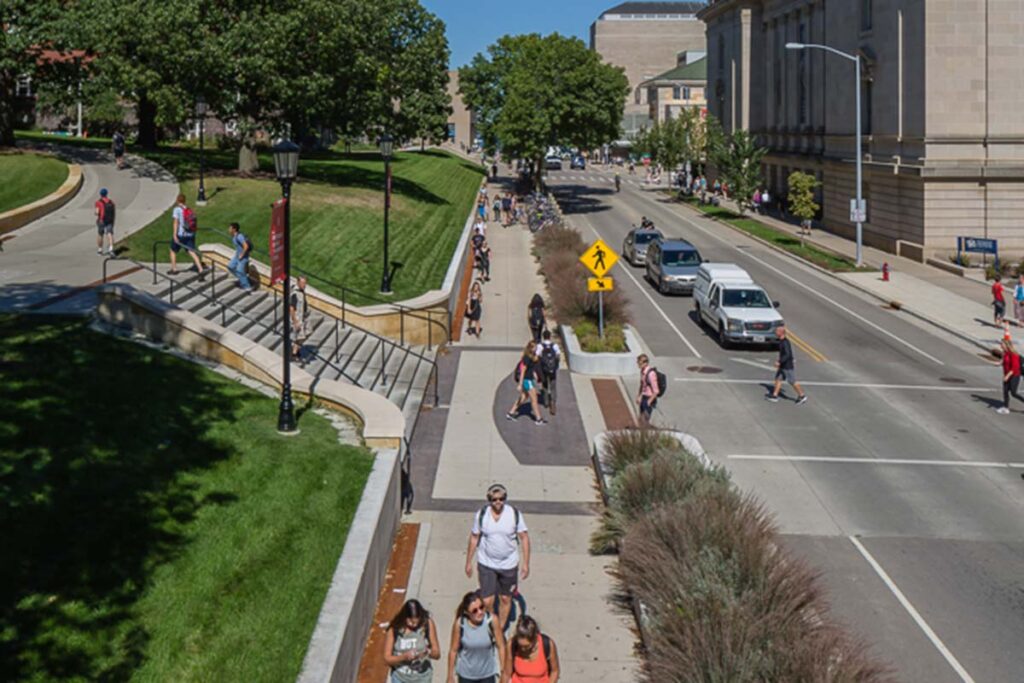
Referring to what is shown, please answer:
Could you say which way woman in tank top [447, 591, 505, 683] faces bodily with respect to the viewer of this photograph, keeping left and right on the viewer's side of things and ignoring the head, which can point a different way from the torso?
facing the viewer

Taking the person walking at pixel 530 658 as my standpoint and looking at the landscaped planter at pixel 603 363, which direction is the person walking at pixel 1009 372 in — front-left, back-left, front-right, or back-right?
front-right

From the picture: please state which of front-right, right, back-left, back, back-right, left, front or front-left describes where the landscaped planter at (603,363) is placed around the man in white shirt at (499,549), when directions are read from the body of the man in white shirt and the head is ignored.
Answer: back

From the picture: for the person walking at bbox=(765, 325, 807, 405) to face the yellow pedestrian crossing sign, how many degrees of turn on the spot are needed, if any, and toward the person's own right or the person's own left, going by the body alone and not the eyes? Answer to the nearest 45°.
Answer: approximately 45° to the person's own right

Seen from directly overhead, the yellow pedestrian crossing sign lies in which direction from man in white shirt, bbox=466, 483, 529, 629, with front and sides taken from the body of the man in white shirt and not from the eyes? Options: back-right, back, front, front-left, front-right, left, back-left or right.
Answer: back

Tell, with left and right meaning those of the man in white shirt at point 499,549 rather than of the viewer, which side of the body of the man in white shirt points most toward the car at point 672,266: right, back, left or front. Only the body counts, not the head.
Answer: back

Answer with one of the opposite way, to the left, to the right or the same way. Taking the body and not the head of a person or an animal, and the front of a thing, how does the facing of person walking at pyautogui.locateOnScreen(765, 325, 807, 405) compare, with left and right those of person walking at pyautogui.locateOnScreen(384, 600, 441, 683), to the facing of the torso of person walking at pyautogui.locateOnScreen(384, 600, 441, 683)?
to the right

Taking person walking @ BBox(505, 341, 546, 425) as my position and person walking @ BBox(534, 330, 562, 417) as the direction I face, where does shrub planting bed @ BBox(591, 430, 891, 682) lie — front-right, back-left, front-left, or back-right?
back-right

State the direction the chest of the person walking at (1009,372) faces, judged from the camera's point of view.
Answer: to the viewer's left

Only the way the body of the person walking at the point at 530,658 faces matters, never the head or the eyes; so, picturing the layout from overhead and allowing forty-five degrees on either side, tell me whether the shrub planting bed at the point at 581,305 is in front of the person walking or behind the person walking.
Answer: behind
